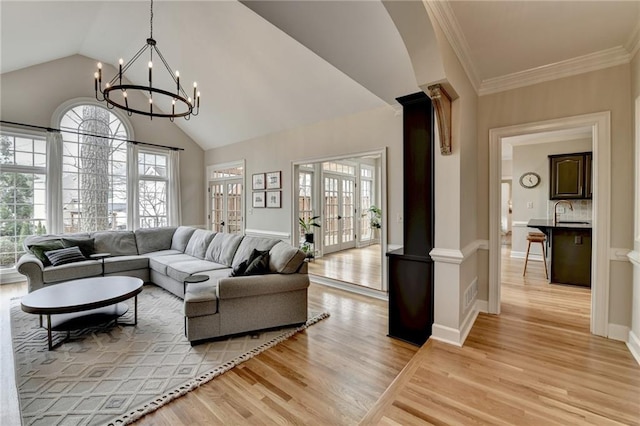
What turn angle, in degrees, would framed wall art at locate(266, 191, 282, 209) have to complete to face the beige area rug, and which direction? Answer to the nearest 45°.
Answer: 0° — it already faces it

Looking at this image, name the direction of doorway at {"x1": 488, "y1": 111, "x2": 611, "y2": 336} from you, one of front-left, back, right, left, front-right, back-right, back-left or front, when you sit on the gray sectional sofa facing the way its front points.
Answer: left

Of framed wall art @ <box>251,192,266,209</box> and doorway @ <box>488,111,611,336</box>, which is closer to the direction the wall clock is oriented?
the doorway

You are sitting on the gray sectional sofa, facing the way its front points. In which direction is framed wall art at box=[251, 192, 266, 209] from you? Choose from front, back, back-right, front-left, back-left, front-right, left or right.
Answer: back

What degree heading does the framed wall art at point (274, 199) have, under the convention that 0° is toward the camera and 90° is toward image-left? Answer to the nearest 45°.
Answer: approximately 45°

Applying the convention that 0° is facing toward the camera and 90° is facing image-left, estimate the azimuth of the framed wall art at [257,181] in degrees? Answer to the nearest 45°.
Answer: approximately 45°

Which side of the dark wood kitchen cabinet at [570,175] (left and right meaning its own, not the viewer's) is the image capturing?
front

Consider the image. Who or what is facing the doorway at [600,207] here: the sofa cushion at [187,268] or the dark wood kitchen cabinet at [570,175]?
the dark wood kitchen cabinet

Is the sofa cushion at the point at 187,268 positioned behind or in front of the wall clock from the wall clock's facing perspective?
in front

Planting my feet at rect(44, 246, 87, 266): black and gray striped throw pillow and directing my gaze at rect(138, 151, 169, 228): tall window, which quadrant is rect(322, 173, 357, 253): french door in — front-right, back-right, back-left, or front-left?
front-right

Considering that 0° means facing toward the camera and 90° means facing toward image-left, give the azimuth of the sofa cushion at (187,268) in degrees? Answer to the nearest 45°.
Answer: approximately 45°

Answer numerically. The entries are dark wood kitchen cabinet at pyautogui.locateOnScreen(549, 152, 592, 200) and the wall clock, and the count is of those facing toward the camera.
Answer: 2

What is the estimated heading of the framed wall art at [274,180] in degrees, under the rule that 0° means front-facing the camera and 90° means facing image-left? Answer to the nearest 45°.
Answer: approximately 45°

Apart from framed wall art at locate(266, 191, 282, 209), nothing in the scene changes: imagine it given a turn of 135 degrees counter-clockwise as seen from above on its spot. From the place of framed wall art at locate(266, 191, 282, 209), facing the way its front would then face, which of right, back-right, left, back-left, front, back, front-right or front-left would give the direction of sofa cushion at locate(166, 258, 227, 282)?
back-right

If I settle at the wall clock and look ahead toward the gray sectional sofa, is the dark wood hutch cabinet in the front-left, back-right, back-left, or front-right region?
front-left

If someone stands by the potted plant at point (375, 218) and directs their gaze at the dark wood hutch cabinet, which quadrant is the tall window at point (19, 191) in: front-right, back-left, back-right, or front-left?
front-right

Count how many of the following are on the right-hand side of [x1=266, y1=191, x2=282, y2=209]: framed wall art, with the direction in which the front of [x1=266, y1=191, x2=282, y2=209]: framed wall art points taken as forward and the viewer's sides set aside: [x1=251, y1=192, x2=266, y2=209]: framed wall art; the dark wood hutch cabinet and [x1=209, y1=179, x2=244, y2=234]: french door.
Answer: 2
